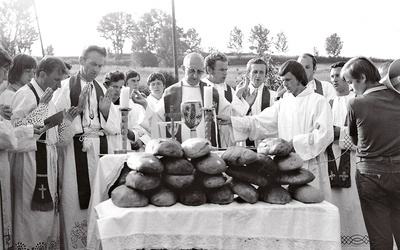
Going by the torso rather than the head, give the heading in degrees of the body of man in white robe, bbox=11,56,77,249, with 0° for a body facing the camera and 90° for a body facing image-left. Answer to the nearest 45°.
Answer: approximately 315°

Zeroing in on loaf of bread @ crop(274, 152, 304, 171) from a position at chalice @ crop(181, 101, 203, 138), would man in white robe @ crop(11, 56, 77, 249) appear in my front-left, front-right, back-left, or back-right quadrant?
back-right

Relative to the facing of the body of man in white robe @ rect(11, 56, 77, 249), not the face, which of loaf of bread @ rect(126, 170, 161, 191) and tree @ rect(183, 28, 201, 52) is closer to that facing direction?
the loaf of bread

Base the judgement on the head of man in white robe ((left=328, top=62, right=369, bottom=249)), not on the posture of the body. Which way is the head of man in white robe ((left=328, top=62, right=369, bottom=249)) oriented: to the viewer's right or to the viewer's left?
to the viewer's left

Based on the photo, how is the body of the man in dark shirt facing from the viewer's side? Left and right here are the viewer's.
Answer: facing away from the viewer and to the left of the viewer
